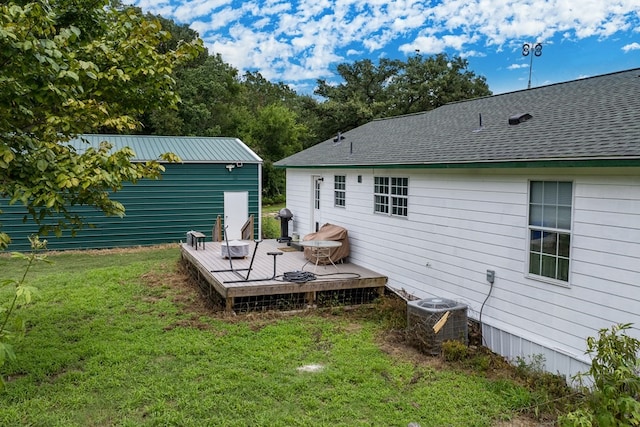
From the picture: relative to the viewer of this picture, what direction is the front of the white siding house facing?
facing away from the viewer and to the right of the viewer

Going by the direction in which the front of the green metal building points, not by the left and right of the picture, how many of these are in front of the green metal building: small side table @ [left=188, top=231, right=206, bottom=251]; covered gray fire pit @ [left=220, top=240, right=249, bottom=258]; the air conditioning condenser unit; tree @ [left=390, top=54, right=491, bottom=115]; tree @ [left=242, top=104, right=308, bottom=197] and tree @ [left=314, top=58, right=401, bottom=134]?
3

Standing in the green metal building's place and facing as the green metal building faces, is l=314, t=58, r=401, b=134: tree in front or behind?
behind

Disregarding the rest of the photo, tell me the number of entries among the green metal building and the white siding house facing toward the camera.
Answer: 1

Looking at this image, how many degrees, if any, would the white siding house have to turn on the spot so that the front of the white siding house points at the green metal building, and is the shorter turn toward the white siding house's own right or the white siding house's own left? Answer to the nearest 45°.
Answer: approximately 90° to the white siding house's own left

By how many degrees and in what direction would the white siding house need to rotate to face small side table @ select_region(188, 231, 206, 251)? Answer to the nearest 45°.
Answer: approximately 90° to its left

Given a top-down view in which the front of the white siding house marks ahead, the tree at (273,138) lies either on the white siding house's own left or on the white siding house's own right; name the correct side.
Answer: on the white siding house's own left

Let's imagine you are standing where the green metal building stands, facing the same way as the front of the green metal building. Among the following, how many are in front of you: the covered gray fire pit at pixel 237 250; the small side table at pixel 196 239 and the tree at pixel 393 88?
2

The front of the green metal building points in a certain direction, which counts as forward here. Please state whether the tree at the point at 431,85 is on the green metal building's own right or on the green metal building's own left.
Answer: on the green metal building's own left

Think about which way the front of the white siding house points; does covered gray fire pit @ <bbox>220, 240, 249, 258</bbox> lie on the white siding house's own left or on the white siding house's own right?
on the white siding house's own left

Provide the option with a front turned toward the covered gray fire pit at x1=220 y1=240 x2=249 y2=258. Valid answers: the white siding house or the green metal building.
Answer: the green metal building

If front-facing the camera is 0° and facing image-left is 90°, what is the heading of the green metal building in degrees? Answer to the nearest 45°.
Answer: approximately 0°
